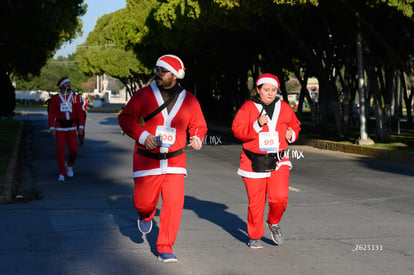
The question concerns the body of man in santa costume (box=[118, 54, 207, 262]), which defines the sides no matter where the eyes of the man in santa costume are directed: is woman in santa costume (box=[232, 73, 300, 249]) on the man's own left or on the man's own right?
on the man's own left

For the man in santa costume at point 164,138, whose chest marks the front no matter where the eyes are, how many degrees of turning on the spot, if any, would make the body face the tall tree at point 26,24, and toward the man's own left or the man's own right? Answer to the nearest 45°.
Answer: approximately 180°

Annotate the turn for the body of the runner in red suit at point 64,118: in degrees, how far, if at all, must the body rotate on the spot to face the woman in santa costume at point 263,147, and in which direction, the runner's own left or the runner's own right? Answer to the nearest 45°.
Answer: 0° — they already face them

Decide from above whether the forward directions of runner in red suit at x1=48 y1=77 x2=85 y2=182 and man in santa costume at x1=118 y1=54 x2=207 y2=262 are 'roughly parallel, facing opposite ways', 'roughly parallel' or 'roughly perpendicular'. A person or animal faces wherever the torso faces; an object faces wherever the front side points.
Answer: roughly parallel

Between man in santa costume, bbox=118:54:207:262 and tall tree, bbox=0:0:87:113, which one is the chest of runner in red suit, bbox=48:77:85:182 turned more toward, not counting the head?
the man in santa costume

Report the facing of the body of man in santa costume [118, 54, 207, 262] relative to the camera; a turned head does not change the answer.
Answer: toward the camera

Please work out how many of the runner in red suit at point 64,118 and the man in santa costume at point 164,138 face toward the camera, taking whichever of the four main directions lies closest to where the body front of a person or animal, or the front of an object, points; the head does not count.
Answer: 2

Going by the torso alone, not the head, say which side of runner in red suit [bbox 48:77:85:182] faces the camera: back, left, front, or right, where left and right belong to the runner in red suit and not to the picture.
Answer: front

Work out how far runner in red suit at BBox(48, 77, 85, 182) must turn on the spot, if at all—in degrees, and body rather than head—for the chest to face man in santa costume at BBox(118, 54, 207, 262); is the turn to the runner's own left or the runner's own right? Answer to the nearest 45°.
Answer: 0° — they already face them

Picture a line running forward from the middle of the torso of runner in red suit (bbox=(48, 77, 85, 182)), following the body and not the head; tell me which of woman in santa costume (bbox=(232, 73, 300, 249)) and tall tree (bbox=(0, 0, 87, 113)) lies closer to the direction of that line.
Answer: the woman in santa costume

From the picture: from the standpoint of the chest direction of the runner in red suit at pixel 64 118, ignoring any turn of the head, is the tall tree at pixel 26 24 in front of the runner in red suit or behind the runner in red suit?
behind
